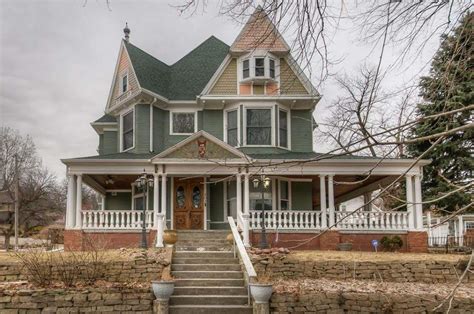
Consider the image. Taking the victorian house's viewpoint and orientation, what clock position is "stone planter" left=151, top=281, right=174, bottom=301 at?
The stone planter is roughly at 12 o'clock from the victorian house.

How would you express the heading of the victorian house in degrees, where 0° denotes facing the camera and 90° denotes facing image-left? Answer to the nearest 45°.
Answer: approximately 0°

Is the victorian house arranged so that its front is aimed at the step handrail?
yes

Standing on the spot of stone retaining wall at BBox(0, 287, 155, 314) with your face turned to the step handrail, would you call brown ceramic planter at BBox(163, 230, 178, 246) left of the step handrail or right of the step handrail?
left

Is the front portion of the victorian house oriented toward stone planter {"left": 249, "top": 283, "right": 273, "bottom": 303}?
yes
